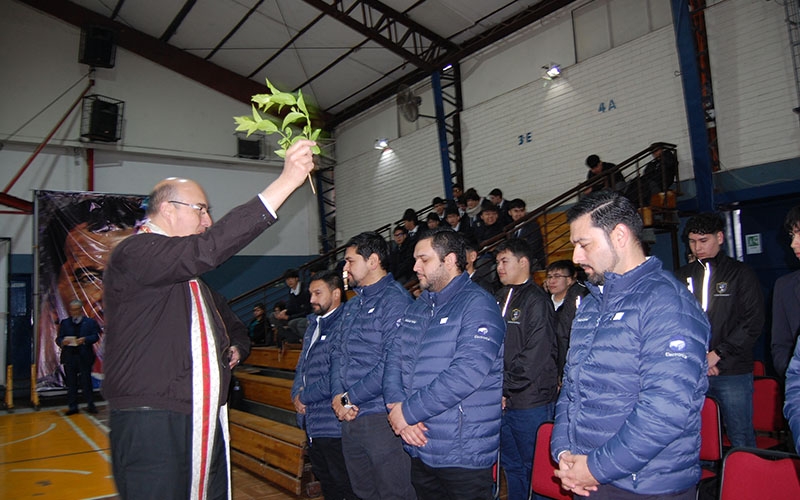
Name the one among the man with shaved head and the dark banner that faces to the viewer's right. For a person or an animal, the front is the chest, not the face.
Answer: the man with shaved head

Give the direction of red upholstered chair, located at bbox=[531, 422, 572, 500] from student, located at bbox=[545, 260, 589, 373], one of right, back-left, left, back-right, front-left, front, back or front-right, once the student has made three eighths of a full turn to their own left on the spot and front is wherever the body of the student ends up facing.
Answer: right

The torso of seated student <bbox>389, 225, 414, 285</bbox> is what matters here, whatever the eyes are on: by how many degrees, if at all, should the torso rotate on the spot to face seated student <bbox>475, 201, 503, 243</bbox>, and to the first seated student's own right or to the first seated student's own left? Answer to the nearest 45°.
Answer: approximately 90° to the first seated student's own left

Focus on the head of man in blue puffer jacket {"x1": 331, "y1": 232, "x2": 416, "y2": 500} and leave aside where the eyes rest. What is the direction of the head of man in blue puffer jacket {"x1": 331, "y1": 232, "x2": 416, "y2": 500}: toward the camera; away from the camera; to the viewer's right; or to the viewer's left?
to the viewer's left

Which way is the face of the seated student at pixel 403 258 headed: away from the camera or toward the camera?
toward the camera

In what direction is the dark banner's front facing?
toward the camera

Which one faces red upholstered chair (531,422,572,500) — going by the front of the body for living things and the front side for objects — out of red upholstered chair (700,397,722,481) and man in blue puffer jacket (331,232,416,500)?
red upholstered chair (700,397,722,481)

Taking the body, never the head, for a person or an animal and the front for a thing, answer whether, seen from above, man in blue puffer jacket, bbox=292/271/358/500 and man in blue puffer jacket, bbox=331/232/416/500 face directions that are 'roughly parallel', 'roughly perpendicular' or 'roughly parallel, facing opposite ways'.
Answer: roughly parallel

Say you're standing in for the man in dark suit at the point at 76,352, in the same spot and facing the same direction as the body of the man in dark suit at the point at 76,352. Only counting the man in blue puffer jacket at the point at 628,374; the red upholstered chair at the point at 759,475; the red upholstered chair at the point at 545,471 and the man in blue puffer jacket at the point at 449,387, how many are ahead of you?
4

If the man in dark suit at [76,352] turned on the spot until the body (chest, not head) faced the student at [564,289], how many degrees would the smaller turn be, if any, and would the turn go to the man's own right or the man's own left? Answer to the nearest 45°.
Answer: approximately 45° to the man's own left

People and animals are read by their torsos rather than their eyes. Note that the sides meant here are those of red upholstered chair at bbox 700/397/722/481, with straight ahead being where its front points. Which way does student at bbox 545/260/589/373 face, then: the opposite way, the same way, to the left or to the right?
the same way

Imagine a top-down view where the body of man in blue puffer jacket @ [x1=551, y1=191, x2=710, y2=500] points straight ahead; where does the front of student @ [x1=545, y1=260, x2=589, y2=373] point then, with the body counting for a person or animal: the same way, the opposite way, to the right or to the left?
the same way

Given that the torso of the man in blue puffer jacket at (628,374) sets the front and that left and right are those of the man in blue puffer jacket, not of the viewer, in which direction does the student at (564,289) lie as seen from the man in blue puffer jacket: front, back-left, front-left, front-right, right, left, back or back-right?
back-right

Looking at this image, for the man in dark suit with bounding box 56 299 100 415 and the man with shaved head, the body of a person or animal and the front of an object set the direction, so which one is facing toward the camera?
the man in dark suit
